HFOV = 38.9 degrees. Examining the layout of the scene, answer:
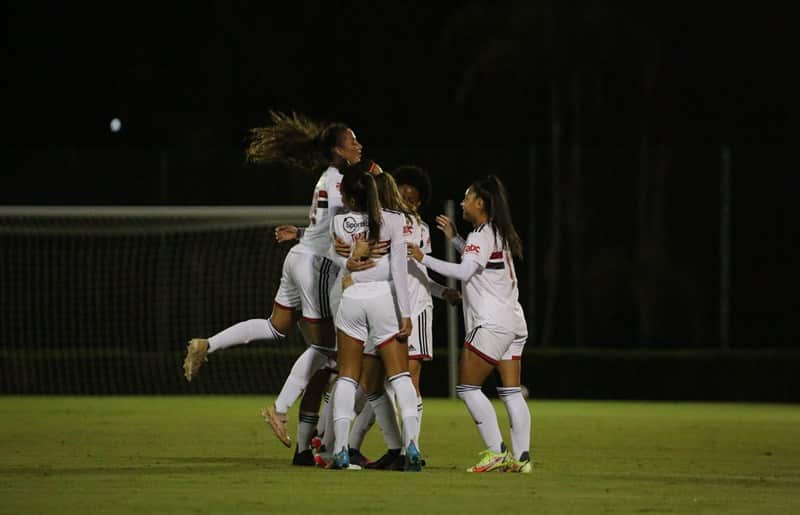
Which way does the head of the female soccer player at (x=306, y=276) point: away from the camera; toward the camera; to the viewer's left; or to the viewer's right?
to the viewer's right

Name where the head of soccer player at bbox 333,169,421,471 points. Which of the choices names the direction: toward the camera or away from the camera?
away from the camera

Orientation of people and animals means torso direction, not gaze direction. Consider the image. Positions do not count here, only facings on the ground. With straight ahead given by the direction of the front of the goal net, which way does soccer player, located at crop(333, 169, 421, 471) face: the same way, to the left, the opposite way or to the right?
the opposite way

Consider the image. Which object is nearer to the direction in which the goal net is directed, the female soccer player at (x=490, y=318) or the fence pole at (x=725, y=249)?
the female soccer player

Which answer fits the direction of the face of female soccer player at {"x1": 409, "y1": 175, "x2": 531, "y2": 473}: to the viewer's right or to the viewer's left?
to the viewer's left

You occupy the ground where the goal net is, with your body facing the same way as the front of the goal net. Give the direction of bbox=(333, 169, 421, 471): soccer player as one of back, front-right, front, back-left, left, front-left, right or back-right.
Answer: front

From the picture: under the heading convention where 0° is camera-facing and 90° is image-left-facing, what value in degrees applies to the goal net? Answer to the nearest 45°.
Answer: approximately 0°

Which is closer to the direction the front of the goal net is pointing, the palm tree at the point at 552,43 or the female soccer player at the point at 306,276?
the female soccer player

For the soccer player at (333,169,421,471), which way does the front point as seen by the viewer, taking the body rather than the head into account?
away from the camera

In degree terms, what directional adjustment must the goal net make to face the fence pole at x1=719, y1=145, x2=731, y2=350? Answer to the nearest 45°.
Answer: approximately 90° to its left

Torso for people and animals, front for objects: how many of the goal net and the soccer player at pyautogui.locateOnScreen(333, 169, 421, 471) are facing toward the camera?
1

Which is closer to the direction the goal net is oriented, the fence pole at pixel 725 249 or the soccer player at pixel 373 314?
the soccer player

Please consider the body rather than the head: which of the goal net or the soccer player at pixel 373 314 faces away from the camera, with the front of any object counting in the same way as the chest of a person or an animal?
the soccer player

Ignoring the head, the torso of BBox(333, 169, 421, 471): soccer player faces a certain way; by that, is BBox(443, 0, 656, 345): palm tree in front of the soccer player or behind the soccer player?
in front
